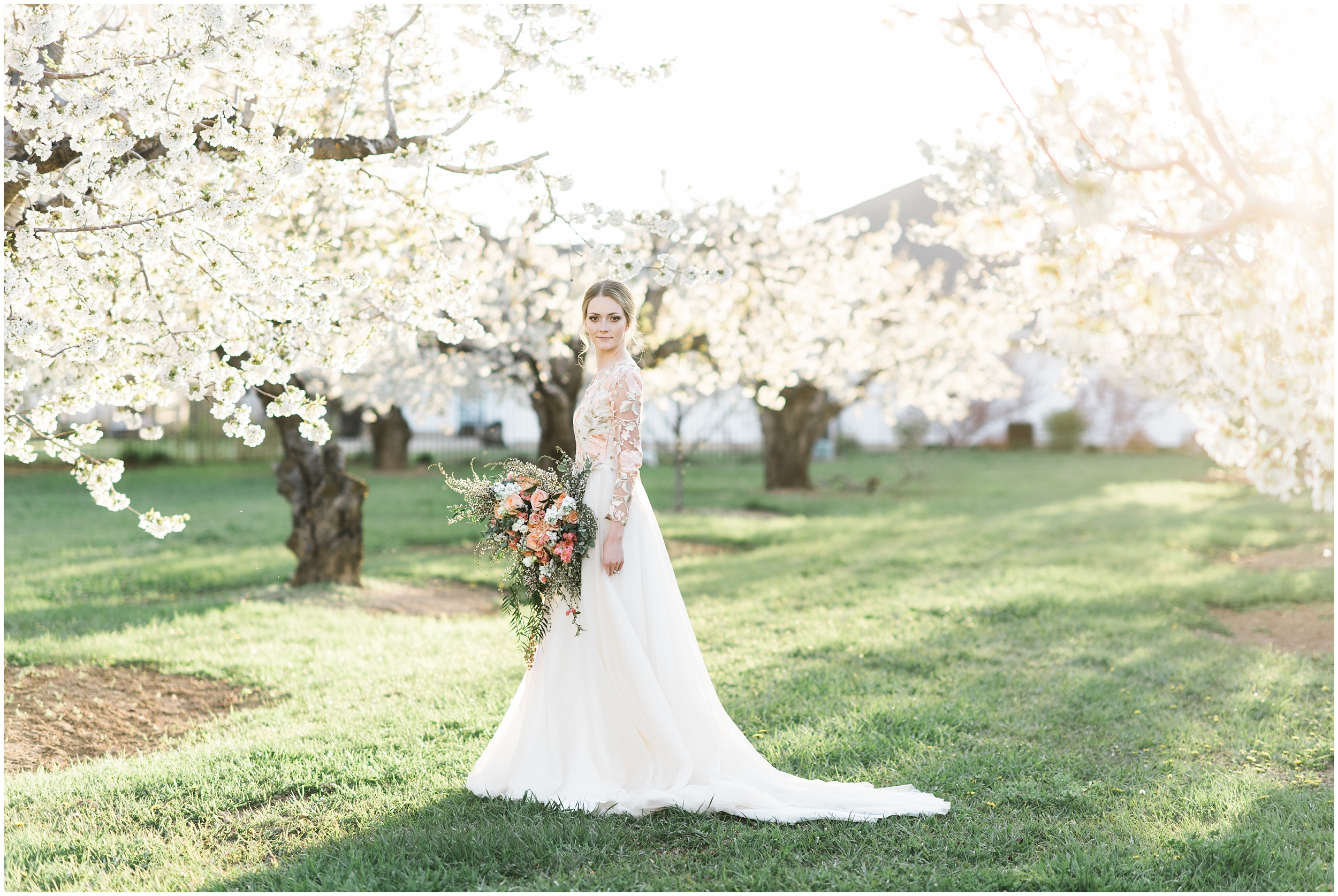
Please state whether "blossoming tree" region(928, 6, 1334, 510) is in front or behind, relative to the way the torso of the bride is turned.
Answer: behind

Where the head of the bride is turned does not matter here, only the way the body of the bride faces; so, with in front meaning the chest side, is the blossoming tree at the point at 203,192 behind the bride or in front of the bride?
in front

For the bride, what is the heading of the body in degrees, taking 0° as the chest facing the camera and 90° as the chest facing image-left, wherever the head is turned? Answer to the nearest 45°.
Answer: approximately 90°

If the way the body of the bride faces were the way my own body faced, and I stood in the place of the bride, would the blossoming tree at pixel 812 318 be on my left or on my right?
on my right
